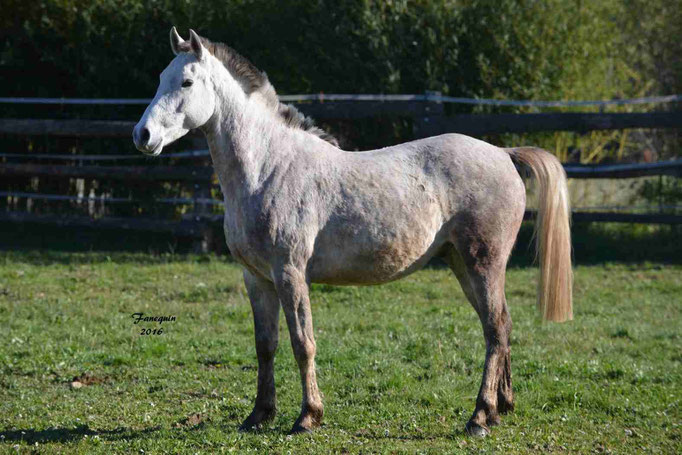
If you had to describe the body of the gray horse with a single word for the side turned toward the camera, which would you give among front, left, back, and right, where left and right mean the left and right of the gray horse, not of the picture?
left

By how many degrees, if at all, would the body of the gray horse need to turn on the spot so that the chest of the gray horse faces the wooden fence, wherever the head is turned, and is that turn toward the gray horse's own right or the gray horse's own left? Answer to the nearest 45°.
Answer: approximately 90° to the gray horse's own right
